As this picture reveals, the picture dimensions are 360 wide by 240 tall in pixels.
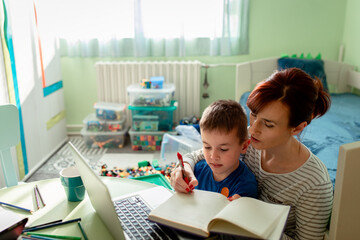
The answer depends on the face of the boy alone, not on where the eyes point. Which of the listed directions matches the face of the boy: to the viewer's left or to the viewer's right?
to the viewer's left

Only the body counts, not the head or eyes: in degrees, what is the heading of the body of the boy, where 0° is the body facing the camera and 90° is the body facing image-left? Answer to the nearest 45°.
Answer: approximately 45°

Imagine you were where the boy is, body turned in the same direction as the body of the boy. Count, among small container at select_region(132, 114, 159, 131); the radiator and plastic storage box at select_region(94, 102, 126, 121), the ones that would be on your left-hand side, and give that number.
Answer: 0

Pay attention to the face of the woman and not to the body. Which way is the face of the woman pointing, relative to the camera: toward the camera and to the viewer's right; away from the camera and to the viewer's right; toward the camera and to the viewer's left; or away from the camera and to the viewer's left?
toward the camera and to the viewer's left

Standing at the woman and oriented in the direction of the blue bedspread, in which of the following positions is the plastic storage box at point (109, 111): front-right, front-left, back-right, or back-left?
front-left

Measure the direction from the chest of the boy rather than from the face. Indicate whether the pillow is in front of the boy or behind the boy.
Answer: behind

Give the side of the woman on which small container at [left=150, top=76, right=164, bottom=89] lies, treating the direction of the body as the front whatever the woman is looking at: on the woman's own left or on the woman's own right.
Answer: on the woman's own right

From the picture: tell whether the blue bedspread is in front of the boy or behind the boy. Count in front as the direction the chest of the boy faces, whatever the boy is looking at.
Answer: behind

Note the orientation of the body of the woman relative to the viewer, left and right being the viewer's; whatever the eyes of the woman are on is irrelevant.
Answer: facing the viewer and to the left of the viewer

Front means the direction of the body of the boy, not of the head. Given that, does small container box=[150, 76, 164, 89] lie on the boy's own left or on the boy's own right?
on the boy's own right

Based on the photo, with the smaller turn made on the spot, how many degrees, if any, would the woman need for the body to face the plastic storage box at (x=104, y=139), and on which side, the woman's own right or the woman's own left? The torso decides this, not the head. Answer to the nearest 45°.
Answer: approximately 90° to the woman's own right

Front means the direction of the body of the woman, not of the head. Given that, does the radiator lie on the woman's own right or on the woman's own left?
on the woman's own right

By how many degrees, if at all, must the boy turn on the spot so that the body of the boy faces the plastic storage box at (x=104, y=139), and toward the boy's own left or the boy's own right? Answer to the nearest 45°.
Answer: approximately 90° to the boy's own right

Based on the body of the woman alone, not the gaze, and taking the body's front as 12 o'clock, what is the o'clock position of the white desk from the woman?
The white desk is roughly at 1 o'clock from the woman.

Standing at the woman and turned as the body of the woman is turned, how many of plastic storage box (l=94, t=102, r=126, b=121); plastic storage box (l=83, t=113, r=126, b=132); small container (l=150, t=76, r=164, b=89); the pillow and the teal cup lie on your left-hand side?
0

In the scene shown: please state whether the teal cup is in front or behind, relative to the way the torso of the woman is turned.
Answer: in front
